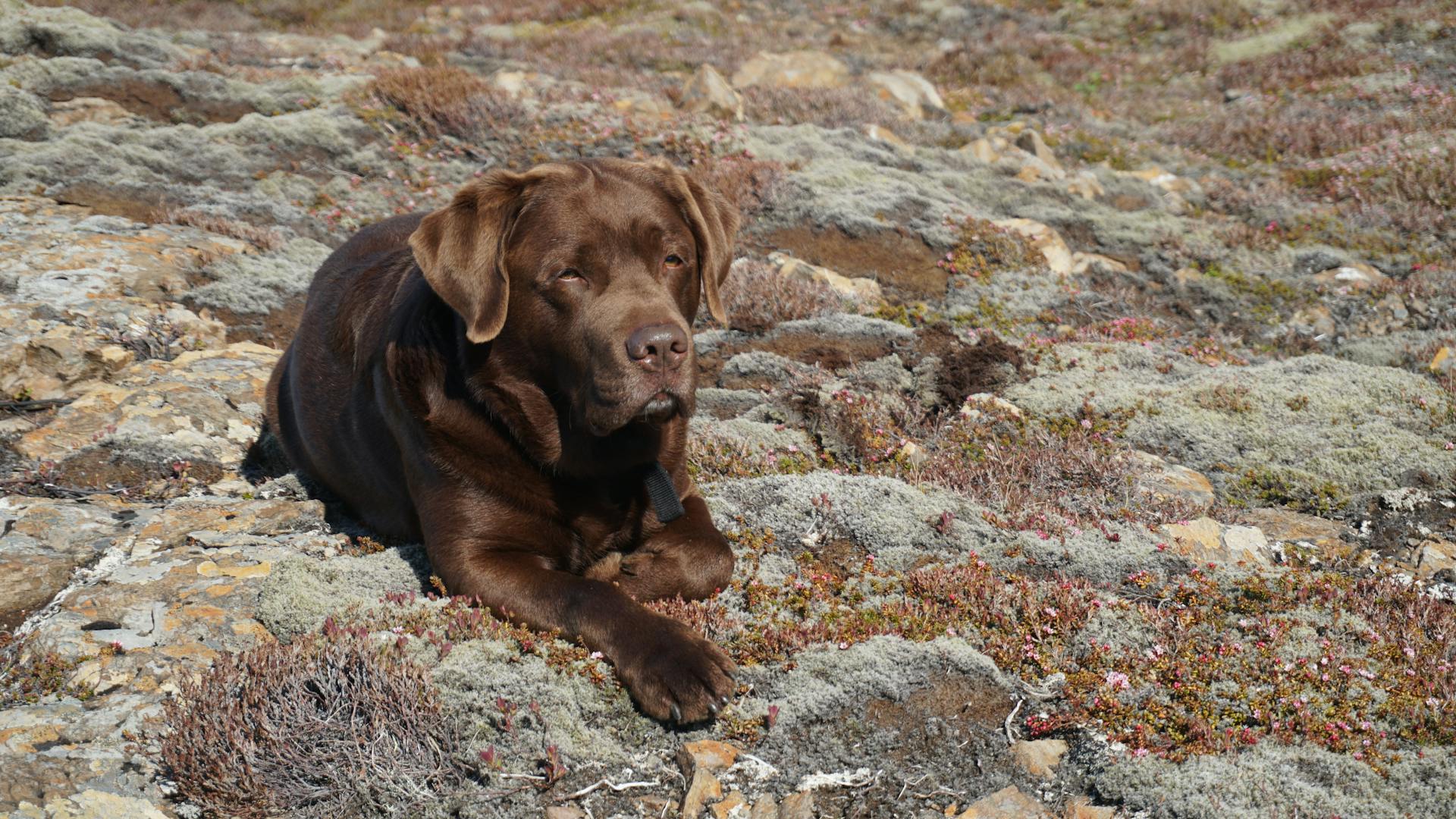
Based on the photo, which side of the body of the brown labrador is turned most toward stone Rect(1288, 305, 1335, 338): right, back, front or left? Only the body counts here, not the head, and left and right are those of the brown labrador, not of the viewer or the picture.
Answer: left

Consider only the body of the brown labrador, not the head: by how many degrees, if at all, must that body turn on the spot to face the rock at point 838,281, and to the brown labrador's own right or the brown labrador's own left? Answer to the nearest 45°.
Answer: approximately 90° to the brown labrador's own left

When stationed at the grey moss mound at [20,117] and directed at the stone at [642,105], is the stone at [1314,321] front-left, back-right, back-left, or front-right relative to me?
front-right

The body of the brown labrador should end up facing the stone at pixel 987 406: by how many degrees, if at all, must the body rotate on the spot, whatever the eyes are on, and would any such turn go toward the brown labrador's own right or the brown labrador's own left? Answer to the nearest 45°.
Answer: approximately 90° to the brown labrador's own left

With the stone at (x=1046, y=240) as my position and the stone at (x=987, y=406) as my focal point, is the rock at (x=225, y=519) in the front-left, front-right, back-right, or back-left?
front-right

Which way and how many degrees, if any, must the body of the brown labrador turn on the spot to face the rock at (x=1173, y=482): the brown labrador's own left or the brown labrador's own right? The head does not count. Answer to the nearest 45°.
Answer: approximately 45° to the brown labrador's own left

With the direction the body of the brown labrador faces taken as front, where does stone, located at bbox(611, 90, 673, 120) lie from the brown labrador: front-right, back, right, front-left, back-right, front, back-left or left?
back-left

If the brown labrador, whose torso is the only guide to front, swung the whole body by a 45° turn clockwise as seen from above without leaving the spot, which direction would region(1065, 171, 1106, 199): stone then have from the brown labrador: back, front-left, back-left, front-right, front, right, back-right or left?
back-left

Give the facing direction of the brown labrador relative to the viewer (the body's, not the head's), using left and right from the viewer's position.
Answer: facing the viewer and to the right of the viewer

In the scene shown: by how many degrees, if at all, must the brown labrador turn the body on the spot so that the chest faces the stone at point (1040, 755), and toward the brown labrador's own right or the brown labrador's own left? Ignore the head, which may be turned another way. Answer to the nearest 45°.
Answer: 0° — it already faces it

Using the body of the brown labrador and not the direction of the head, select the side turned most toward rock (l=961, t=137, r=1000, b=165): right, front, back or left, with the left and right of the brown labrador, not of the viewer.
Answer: left

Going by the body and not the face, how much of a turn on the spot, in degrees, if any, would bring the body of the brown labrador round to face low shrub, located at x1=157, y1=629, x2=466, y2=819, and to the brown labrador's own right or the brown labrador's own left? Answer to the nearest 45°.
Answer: approximately 90° to the brown labrador's own right

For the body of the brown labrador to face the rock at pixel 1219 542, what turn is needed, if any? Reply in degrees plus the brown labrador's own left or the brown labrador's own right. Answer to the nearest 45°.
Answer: approximately 45° to the brown labrador's own left

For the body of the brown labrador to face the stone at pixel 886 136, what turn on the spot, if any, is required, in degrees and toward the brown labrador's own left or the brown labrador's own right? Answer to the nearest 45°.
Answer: approximately 90° to the brown labrador's own left

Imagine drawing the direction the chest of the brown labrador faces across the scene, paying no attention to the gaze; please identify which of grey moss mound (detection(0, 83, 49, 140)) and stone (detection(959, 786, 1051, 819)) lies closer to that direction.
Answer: the stone

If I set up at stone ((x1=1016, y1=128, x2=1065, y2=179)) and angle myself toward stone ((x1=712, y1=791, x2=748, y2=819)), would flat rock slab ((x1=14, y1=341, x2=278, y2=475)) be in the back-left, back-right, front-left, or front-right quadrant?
front-right

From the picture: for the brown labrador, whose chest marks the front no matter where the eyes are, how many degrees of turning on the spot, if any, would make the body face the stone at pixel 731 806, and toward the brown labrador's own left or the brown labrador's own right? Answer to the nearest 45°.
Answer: approximately 45° to the brown labrador's own right

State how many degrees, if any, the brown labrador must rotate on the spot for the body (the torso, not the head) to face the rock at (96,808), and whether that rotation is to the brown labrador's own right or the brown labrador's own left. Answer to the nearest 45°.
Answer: approximately 90° to the brown labrador's own right

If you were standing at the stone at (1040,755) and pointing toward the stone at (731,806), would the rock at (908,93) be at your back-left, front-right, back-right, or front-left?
back-right
